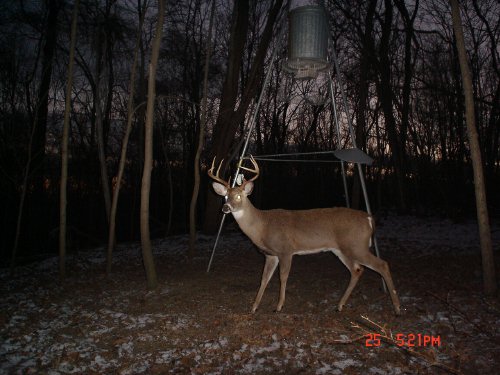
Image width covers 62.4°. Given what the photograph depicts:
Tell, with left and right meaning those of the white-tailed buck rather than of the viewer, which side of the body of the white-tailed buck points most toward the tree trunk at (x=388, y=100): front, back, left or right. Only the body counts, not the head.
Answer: right

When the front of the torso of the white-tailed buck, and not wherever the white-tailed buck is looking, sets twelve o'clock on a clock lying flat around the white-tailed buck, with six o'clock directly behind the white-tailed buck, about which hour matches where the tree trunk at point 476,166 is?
The tree trunk is roughly at 6 o'clock from the white-tailed buck.

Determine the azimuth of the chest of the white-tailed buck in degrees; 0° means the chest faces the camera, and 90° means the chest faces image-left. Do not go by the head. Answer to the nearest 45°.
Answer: approximately 90°

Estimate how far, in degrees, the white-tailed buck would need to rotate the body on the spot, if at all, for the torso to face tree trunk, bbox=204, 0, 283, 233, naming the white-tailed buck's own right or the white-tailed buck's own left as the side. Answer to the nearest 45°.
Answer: approximately 90° to the white-tailed buck's own right
